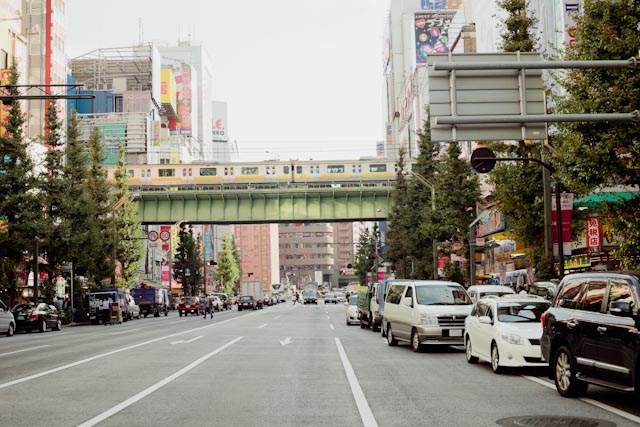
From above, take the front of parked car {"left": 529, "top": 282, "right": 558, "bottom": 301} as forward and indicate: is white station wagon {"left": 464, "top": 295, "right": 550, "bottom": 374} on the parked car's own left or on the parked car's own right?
on the parked car's own right

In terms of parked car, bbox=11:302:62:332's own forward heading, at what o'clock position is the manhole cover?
The manhole cover is roughly at 4 o'clock from the parked car.

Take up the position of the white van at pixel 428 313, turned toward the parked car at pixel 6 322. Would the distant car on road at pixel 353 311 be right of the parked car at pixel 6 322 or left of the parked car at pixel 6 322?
right

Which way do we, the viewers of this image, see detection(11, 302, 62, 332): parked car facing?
facing away from the viewer and to the right of the viewer

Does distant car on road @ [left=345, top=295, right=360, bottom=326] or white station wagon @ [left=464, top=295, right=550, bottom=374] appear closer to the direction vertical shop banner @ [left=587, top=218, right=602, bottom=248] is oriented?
the white station wagon

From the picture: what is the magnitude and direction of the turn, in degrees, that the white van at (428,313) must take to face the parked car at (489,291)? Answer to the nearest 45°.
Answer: approximately 135° to its left

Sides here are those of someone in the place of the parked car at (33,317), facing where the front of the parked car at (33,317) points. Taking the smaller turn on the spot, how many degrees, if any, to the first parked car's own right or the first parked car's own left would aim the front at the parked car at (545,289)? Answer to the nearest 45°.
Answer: approximately 90° to the first parked car's own right

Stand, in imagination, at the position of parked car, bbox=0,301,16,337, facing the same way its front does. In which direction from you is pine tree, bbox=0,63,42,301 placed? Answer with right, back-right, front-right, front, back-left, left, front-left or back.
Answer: front-left

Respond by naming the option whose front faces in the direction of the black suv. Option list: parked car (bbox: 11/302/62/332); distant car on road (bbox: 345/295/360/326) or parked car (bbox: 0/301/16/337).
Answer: the distant car on road

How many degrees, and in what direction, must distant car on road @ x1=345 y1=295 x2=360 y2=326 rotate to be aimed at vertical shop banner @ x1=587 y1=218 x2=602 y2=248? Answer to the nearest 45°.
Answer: approximately 45° to its left

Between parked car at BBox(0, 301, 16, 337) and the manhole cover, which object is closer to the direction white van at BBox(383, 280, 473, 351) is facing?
the manhole cover

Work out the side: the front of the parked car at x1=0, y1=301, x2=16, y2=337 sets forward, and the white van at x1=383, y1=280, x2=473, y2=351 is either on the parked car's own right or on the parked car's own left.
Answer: on the parked car's own right

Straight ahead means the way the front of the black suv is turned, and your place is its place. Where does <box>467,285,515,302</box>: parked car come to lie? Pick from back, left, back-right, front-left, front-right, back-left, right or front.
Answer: back-left
